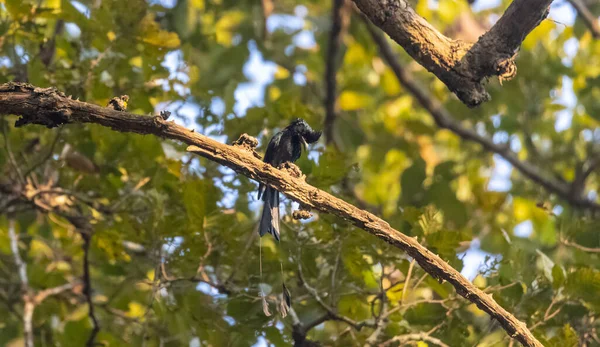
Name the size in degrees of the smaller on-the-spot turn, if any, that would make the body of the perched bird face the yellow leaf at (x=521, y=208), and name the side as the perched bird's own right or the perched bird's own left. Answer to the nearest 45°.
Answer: approximately 45° to the perched bird's own left

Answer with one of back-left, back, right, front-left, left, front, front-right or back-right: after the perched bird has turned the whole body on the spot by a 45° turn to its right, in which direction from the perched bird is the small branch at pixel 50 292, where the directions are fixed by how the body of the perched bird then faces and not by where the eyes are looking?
back
